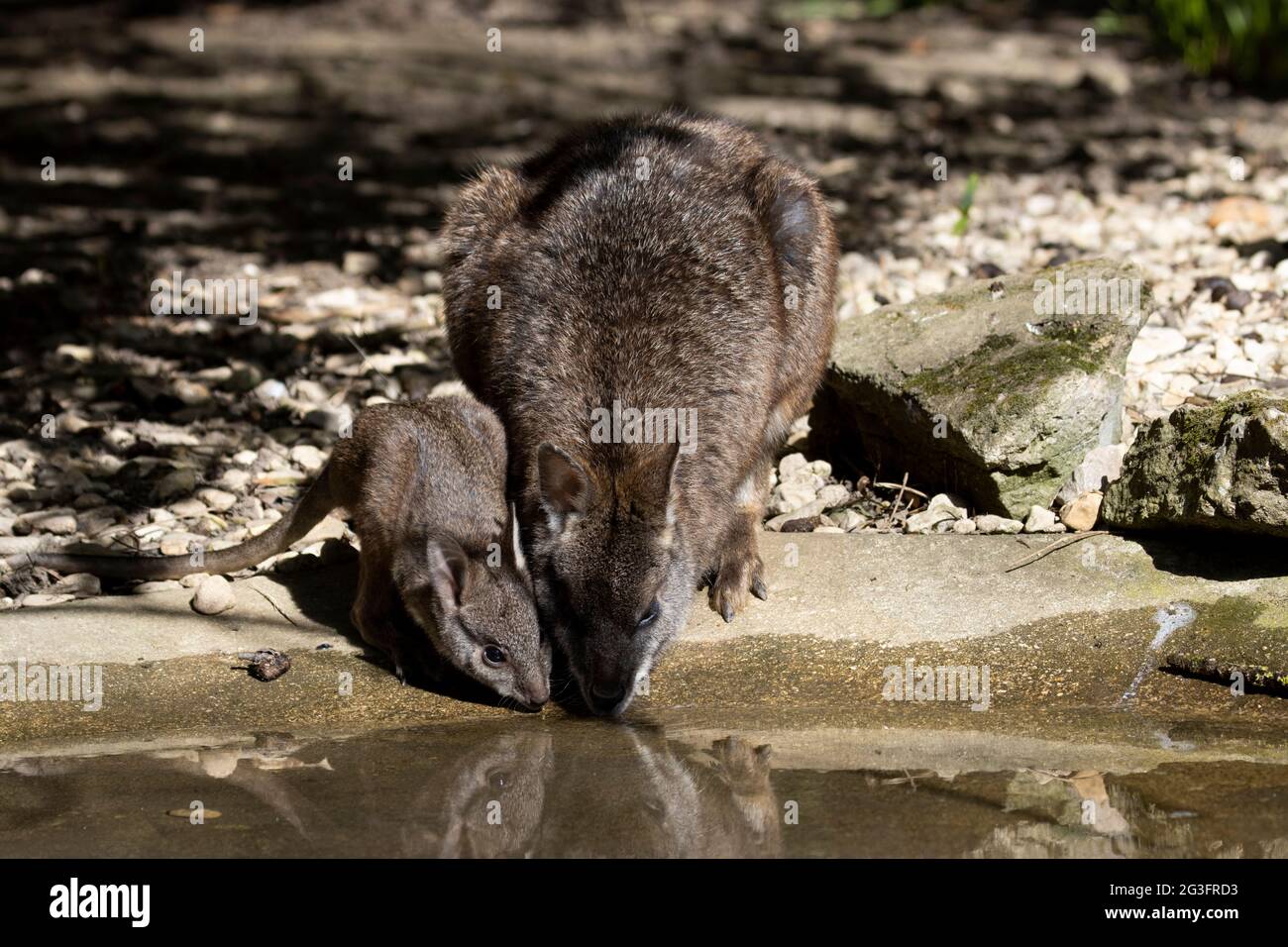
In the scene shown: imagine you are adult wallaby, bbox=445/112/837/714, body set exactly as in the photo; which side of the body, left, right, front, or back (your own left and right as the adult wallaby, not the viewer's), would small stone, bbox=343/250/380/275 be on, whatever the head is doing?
back

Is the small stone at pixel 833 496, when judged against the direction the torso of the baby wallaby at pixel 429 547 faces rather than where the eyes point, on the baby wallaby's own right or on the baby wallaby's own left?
on the baby wallaby's own left

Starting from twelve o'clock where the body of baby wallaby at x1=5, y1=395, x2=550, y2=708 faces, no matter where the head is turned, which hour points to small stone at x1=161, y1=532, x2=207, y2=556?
The small stone is roughly at 6 o'clock from the baby wallaby.

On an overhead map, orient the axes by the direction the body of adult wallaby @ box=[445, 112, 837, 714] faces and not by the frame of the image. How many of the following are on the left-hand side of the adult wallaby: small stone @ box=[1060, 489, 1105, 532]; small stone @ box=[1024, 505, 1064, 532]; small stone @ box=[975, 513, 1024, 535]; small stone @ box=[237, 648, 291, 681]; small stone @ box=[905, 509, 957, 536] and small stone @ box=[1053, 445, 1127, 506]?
5

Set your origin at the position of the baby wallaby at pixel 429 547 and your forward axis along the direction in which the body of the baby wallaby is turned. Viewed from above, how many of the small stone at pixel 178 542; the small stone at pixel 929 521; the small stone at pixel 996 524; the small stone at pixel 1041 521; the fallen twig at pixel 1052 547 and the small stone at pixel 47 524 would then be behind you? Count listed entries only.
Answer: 2

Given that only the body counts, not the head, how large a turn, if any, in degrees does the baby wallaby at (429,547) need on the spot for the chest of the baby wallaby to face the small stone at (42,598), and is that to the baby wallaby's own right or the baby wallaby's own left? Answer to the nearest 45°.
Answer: approximately 135° to the baby wallaby's own right

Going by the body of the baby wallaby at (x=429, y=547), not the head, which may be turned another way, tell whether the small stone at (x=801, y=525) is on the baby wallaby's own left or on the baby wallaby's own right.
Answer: on the baby wallaby's own left

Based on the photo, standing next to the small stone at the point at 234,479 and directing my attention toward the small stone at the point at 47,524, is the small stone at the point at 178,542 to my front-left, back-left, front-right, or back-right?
front-left

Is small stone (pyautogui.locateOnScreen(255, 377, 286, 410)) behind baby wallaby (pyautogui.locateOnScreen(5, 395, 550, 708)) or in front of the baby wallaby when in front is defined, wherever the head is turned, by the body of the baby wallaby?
behind

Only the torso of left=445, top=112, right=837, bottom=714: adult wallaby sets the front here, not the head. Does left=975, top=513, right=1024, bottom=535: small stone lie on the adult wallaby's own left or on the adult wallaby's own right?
on the adult wallaby's own left

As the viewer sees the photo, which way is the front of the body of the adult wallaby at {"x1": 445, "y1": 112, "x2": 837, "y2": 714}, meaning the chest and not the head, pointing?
toward the camera

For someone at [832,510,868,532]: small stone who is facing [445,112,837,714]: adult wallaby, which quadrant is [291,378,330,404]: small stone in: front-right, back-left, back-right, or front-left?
front-right

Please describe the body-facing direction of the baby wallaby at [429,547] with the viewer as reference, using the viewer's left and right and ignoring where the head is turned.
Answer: facing the viewer and to the right of the viewer

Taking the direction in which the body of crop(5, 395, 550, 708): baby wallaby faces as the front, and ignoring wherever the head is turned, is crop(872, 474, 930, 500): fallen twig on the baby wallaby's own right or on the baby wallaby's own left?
on the baby wallaby's own left

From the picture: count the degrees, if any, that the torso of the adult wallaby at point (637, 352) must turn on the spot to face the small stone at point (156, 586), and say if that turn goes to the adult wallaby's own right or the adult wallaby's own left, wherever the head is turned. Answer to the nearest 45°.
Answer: approximately 90° to the adult wallaby's own right

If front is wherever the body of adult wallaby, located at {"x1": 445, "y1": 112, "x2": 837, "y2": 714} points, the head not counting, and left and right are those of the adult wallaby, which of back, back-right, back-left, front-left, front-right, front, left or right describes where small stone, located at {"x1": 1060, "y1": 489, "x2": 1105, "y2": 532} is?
left

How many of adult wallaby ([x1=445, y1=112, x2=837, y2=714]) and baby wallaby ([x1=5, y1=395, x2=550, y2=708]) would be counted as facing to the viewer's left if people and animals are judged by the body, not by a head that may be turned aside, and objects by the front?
0
